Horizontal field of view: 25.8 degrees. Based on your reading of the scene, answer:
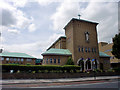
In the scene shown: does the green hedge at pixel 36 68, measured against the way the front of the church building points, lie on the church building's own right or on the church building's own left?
on the church building's own right

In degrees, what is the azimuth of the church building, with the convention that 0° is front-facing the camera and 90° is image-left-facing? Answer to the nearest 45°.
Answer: approximately 315°
